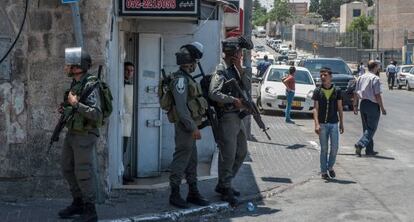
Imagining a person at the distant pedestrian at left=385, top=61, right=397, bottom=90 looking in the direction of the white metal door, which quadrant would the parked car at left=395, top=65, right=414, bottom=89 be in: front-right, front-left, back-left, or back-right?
back-left

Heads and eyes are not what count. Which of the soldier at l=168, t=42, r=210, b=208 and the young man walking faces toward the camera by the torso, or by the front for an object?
the young man walking

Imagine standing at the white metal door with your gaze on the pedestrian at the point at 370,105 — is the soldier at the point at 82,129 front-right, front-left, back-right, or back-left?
back-right

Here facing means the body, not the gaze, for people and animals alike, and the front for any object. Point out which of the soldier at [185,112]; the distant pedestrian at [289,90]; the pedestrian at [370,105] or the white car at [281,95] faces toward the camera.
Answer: the white car

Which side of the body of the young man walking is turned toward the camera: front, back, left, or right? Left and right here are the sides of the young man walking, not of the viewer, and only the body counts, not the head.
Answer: front

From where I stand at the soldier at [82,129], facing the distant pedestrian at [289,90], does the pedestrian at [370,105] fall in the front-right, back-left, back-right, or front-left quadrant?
front-right

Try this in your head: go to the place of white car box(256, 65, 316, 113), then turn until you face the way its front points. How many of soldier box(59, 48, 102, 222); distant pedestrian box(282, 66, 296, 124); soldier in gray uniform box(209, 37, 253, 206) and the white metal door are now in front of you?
4

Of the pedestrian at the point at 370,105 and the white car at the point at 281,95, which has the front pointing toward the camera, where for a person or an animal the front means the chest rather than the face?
the white car

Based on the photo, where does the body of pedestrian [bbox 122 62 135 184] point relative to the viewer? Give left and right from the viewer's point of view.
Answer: facing the viewer

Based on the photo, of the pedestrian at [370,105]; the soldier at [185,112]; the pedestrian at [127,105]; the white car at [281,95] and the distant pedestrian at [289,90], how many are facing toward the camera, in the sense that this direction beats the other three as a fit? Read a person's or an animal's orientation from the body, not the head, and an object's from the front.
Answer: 2

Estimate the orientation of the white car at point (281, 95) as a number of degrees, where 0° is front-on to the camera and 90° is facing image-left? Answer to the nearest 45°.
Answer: approximately 0°

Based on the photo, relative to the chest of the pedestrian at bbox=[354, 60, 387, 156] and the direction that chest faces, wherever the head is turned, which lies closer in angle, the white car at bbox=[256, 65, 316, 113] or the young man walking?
the white car
